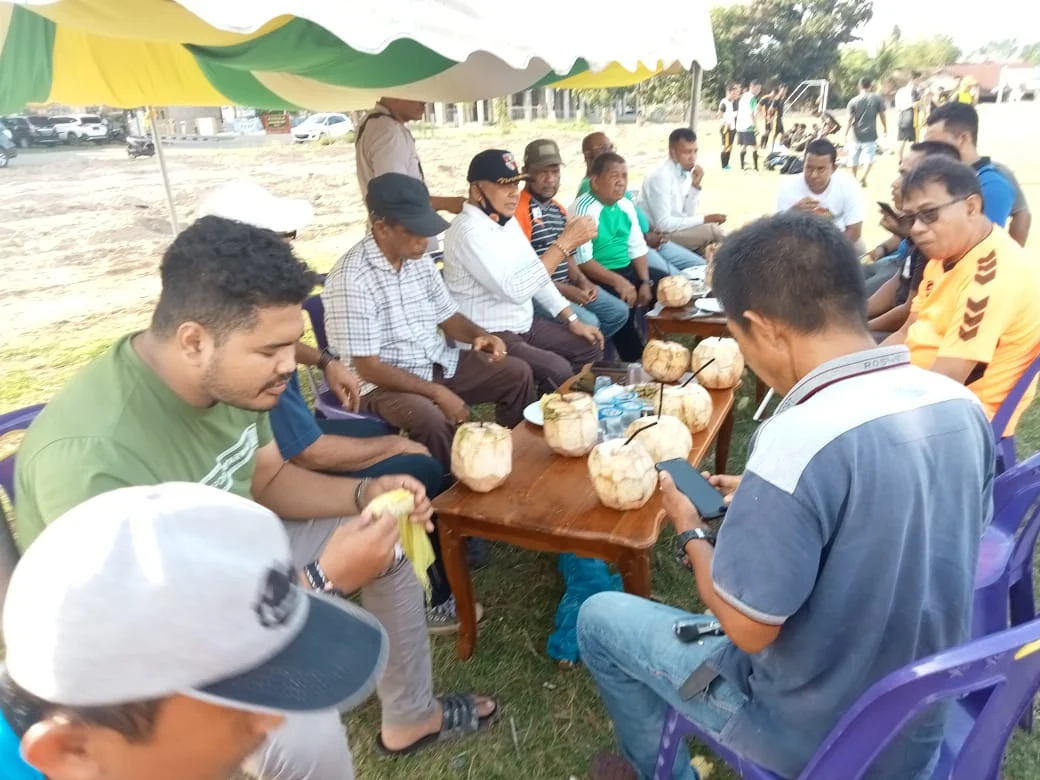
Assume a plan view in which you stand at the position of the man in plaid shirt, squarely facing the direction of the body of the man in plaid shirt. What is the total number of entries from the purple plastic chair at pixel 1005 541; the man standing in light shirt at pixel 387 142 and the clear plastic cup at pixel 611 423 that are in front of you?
2

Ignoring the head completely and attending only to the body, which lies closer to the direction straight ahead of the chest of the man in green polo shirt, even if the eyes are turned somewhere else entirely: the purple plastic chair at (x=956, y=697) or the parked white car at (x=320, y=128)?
the purple plastic chair

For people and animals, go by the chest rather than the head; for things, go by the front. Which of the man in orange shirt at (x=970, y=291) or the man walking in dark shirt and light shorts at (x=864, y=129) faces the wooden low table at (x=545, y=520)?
the man in orange shirt

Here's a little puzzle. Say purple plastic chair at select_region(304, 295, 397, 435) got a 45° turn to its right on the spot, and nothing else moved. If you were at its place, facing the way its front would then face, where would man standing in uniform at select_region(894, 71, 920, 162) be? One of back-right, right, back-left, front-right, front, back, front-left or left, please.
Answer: left

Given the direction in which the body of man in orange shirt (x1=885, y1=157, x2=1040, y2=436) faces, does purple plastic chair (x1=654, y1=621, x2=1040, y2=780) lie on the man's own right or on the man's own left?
on the man's own left

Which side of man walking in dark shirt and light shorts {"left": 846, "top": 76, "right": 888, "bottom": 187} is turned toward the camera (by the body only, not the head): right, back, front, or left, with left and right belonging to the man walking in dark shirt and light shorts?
back

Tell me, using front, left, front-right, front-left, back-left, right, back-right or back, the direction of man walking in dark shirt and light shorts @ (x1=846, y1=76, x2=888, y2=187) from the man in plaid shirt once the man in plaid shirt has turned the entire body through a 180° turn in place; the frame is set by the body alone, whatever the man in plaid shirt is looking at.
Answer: right

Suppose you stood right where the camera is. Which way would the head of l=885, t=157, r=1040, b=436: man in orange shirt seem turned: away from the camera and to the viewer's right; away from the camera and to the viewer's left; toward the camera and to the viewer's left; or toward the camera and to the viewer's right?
toward the camera and to the viewer's left

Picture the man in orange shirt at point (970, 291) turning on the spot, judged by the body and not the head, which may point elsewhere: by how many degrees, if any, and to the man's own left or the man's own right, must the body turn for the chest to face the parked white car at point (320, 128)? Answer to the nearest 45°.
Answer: approximately 90° to the man's own right

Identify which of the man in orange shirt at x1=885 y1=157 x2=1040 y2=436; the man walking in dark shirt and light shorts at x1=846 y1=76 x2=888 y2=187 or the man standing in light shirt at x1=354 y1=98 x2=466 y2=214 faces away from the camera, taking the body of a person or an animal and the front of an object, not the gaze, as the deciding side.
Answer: the man walking in dark shirt and light shorts at x1=846 y1=76 x2=888 y2=187

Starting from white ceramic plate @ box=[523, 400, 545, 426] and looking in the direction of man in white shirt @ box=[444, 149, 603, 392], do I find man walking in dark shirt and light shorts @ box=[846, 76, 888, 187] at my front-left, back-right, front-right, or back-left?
front-right

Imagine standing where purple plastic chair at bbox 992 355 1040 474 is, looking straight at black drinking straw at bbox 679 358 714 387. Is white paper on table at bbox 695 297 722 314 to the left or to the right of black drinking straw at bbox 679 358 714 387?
right

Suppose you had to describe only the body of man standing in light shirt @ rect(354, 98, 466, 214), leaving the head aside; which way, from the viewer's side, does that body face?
to the viewer's right

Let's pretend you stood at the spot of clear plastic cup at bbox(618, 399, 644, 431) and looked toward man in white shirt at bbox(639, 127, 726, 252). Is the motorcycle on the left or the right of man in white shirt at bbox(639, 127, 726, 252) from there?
left

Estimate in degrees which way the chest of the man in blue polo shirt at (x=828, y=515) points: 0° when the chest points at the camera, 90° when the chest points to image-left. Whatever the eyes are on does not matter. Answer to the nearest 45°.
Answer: approximately 135°

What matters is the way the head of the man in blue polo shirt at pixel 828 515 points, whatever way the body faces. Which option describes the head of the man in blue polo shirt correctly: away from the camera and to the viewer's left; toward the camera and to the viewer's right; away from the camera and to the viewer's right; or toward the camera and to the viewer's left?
away from the camera and to the viewer's left

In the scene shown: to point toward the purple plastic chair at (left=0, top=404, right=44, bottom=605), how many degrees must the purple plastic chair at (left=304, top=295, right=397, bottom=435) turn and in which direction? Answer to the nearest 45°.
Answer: approximately 135° to its right

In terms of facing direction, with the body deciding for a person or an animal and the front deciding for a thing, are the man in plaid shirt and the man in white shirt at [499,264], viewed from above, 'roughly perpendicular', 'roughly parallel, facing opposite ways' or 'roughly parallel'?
roughly parallel

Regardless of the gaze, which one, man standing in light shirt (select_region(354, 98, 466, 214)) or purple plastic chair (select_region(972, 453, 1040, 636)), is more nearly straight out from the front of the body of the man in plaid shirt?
the purple plastic chair

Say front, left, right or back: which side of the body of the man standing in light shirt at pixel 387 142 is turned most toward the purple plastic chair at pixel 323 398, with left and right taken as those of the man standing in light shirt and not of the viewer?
right

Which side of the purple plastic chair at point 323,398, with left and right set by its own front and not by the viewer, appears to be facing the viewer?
right
